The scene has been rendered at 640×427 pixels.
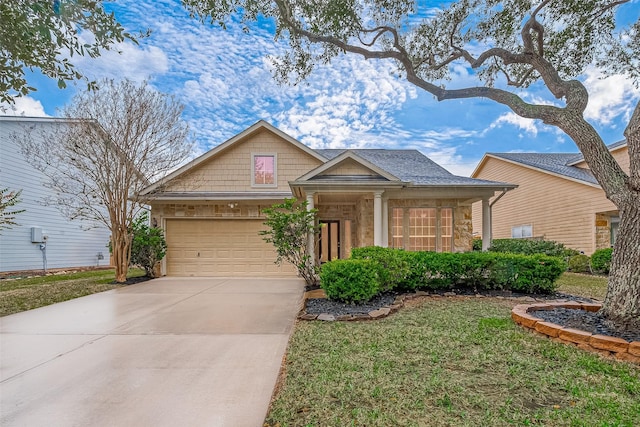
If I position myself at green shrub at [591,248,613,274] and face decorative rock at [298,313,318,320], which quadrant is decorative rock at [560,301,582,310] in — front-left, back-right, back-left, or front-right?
front-left

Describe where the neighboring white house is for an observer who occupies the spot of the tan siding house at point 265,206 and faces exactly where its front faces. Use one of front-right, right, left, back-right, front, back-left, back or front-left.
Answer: right

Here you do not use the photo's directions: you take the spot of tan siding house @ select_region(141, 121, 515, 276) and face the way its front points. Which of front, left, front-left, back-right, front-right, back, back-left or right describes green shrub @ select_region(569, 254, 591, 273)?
left

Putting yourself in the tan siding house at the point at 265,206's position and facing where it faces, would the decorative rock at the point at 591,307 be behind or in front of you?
in front

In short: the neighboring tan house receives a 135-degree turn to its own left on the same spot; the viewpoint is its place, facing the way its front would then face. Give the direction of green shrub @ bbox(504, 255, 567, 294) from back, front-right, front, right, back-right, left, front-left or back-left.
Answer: back

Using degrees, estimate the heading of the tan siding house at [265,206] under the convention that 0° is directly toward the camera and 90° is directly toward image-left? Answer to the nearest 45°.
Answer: approximately 0°

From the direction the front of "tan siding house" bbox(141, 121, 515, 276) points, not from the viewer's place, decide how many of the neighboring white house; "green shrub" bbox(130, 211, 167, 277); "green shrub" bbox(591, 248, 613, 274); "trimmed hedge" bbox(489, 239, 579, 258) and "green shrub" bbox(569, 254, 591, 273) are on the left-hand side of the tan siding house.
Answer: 3

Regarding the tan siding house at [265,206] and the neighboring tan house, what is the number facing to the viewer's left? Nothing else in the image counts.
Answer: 0

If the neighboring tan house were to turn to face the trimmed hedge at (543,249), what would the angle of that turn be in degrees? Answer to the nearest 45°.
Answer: approximately 45° to its right

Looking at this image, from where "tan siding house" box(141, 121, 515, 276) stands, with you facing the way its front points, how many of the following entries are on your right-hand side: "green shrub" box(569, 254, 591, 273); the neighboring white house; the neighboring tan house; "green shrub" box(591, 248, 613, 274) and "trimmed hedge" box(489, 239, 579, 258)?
1

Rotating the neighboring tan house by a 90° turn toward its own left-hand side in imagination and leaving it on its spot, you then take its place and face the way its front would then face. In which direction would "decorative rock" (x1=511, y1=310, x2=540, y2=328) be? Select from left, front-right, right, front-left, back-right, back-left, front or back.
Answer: back-right

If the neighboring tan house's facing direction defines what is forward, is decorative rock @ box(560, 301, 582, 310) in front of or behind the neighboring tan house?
in front

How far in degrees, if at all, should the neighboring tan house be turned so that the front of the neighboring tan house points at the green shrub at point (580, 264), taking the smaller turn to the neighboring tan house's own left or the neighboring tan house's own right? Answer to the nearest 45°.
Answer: approximately 45° to the neighboring tan house's own right

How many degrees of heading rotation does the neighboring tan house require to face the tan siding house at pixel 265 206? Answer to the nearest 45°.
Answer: approximately 90° to its right
